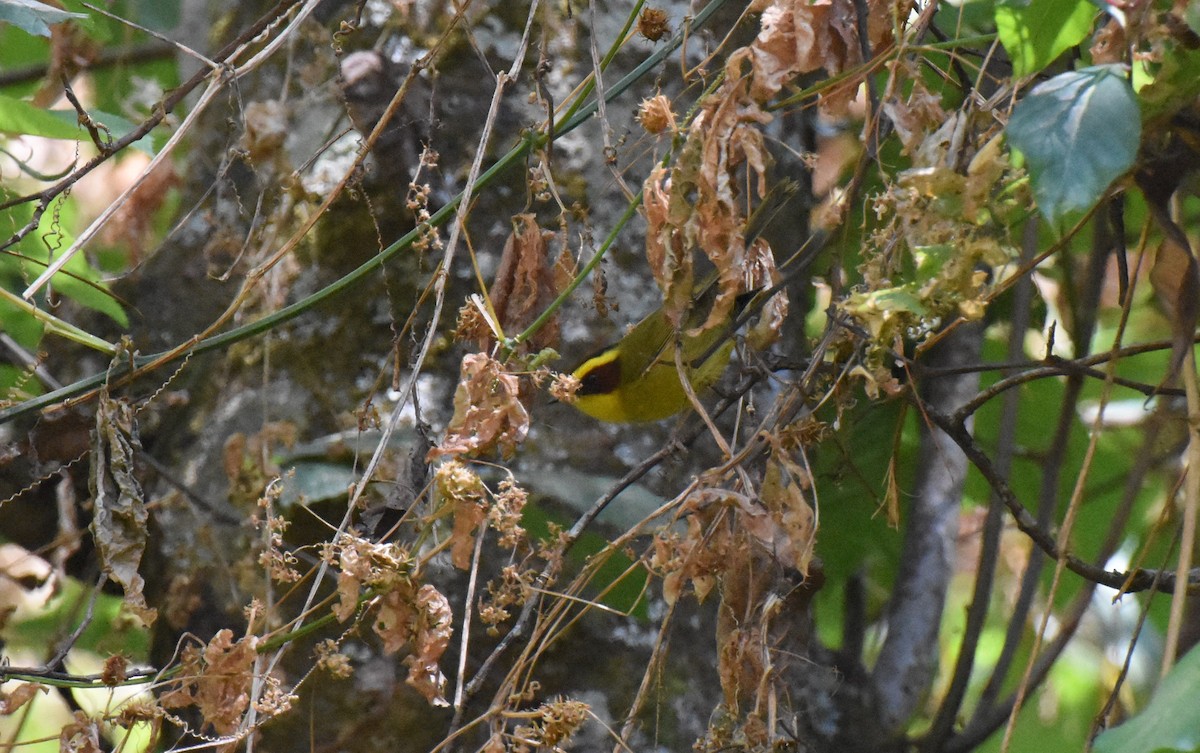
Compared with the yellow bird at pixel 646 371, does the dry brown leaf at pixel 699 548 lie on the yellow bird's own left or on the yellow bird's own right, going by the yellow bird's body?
on the yellow bird's own left

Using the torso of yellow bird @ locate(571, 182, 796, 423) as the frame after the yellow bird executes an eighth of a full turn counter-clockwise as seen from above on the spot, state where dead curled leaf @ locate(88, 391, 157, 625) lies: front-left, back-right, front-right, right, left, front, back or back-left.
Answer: front

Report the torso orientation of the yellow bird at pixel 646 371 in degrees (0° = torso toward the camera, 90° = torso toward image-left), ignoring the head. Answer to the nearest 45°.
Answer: approximately 90°

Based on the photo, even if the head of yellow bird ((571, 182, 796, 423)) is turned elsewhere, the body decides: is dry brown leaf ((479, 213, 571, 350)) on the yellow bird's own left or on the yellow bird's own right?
on the yellow bird's own left

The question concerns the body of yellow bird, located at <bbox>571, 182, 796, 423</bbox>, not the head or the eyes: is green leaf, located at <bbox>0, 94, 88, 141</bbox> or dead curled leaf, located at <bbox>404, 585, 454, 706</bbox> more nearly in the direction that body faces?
the green leaf
